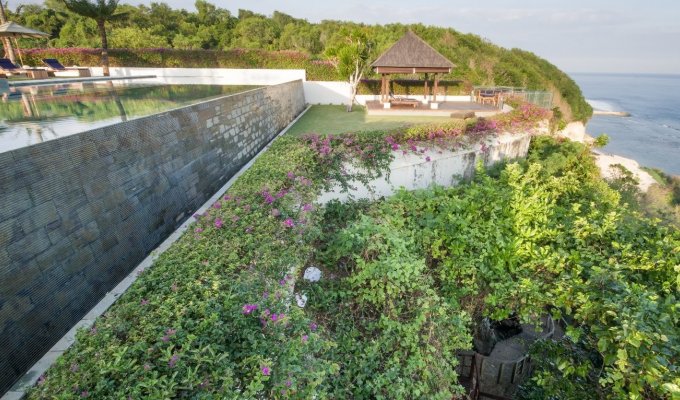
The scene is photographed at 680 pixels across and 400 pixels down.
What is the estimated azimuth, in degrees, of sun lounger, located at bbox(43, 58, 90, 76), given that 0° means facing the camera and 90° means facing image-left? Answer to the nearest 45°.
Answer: approximately 270°

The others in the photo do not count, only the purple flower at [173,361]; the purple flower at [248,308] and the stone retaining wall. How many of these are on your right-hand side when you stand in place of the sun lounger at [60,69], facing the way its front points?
3

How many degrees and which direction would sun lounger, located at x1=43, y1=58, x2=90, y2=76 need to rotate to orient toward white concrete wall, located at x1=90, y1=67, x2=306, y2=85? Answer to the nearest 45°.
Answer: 0° — it already faces it

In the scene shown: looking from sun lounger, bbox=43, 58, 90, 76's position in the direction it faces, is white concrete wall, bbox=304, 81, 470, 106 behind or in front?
in front

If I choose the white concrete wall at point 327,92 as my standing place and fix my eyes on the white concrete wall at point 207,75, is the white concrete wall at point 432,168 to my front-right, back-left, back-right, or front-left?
back-left

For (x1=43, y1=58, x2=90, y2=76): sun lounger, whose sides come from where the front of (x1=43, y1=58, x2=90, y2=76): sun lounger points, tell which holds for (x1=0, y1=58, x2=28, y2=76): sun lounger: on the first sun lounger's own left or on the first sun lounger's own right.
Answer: on the first sun lounger's own right

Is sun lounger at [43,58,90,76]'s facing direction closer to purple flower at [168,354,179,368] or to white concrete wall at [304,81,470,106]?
the white concrete wall

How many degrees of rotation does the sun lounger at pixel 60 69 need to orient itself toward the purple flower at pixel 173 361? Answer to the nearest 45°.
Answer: approximately 90° to its right

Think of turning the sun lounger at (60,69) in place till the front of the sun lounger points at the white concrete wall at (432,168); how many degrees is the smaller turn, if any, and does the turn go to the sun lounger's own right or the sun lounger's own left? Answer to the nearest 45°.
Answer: approximately 45° to the sun lounger's own right

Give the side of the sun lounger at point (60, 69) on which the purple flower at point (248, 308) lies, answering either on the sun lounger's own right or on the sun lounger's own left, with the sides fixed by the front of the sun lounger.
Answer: on the sun lounger's own right

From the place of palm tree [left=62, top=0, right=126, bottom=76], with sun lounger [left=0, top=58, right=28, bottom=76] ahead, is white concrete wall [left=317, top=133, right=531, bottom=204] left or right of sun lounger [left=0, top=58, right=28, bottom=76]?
left

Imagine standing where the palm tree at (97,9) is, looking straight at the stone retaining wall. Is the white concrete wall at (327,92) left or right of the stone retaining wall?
left
